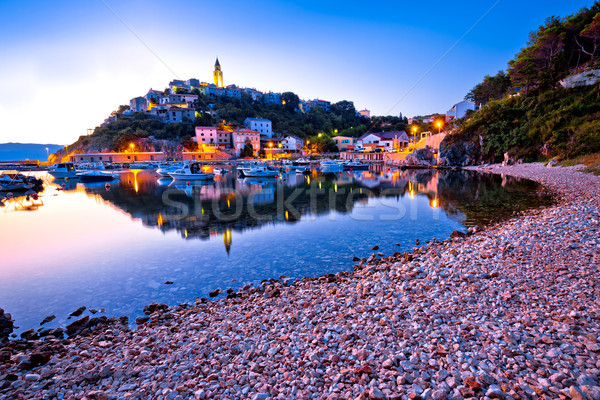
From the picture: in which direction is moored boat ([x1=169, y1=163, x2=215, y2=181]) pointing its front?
to the viewer's left

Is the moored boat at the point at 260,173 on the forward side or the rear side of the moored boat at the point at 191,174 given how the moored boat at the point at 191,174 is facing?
on the rear side

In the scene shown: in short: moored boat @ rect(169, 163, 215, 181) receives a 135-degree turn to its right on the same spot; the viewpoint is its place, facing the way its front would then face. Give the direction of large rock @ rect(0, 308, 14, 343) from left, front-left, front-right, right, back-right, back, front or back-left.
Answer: back-right

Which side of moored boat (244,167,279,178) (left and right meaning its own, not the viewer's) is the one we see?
left
